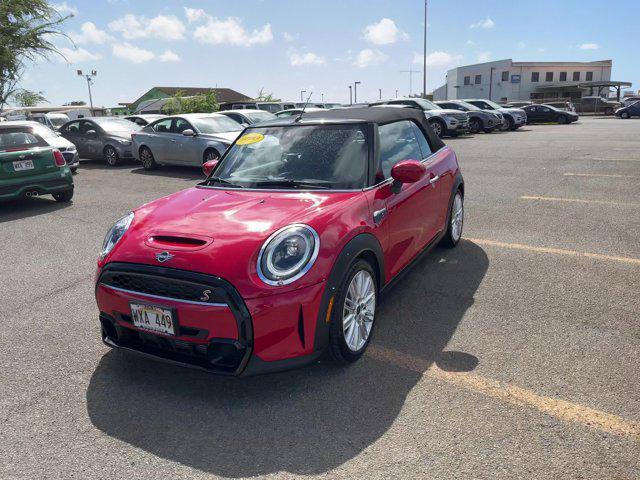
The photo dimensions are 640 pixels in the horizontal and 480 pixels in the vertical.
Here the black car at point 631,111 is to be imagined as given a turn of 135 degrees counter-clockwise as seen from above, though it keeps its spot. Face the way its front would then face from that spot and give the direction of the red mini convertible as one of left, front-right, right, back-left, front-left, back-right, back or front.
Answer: front-right

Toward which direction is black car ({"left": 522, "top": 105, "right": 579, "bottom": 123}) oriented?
to the viewer's right

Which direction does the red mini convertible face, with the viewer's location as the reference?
facing the viewer and to the left of the viewer

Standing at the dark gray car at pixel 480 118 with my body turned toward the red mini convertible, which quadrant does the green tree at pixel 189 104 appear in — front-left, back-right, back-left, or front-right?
back-right

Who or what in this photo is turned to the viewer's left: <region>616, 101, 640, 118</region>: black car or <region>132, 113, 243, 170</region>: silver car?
the black car

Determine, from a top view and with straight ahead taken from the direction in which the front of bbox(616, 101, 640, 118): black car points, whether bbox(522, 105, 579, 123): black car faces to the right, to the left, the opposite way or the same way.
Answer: the opposite way

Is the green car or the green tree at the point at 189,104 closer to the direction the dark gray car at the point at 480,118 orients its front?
the green car

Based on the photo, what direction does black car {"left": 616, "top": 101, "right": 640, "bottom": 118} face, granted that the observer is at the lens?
facing to the left of the viewer

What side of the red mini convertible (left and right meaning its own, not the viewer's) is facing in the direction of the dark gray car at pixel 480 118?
back

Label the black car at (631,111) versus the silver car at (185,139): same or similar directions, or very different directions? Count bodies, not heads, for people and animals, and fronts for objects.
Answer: very different directions

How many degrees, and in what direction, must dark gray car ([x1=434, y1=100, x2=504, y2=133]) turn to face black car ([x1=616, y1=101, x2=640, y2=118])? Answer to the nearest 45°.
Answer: approximately 90° to its left

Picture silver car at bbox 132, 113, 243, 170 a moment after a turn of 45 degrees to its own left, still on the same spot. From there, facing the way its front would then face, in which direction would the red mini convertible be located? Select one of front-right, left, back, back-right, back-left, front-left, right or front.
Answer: right

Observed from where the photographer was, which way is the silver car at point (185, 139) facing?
facing the viewer and to the right of the viewer
